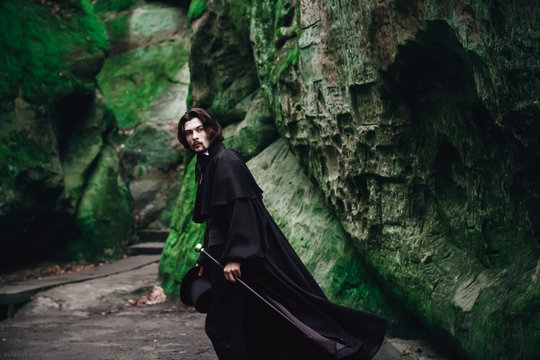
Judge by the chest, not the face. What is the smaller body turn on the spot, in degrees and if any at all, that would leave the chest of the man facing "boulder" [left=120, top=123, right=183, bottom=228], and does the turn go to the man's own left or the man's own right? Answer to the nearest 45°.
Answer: approximately 90° to the man's own right

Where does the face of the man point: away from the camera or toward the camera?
toward the camera

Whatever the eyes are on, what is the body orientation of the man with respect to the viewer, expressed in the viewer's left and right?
facing to the left of the viewer
